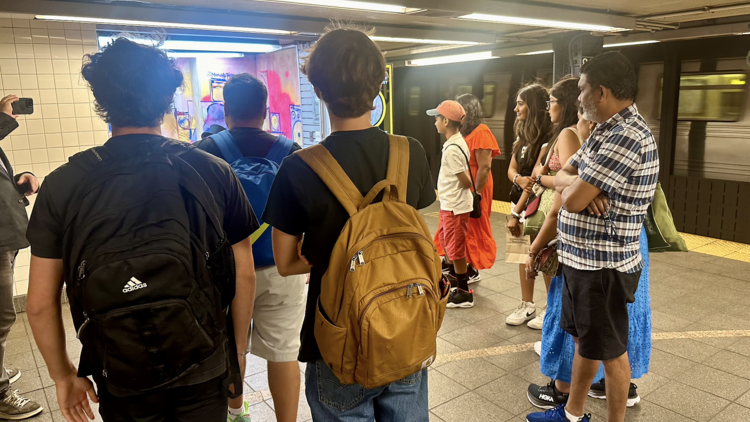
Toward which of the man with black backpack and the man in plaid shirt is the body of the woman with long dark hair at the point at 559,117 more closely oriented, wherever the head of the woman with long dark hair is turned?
the man with black backpack

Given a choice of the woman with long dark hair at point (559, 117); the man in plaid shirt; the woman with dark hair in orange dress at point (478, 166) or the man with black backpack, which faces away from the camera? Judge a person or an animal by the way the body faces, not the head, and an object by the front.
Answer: the man with black backpack

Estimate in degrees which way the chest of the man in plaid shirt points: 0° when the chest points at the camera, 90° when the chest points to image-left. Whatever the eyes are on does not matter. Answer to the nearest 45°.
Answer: approximately 90°

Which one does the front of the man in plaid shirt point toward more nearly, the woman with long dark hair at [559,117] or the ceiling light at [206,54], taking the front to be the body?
the ceiling light

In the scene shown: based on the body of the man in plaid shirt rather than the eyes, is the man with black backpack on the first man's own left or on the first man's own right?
on the first man's own left

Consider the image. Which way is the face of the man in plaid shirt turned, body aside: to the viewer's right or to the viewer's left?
to the viewer's left

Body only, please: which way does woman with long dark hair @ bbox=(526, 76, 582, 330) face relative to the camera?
to the viewer's left

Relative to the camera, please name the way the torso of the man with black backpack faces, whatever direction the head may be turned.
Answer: away from the camera

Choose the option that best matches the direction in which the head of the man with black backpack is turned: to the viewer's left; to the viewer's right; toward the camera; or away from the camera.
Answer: away from the camera

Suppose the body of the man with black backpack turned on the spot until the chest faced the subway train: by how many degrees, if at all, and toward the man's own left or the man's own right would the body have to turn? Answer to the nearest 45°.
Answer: approximately 45° to the man's own right

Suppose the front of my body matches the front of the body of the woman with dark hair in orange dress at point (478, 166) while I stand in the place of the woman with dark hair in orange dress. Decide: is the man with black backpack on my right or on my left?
on my left

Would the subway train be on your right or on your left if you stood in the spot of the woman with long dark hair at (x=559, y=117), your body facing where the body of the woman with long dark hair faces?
on your right
